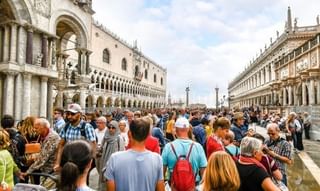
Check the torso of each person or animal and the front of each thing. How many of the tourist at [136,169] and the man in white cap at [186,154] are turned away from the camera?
2

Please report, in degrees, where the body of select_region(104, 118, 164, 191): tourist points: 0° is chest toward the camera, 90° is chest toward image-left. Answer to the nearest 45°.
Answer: approximately 180°

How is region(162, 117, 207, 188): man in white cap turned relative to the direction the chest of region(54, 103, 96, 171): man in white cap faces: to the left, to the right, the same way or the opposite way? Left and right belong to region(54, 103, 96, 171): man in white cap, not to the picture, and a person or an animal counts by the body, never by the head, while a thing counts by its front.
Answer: the opposite way

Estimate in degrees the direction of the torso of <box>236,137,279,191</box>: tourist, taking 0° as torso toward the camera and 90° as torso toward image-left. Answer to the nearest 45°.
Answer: approximately 225°

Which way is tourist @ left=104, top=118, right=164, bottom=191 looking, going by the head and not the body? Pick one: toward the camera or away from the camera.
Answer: away from the camera

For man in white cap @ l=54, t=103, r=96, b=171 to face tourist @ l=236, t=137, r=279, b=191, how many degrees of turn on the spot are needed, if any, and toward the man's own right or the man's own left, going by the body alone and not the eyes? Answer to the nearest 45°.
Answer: approximately 90° to the man's own left

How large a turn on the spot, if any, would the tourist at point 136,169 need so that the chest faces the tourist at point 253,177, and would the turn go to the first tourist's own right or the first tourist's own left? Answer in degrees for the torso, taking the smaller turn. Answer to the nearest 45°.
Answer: approximately 90° to the first tourist's own right

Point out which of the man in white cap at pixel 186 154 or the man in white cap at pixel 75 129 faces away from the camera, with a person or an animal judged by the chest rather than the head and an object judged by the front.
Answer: the man in white cap at pixel 186 154

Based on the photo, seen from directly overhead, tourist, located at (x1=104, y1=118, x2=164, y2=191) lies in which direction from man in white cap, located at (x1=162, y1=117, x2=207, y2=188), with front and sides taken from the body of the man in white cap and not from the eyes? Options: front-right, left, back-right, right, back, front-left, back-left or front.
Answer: back-left

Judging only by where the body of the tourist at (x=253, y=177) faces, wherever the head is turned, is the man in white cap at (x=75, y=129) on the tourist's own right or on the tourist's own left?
on the tourist's own left

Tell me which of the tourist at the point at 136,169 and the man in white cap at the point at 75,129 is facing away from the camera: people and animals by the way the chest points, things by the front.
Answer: the tourist

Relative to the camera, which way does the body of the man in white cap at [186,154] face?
away from the camera

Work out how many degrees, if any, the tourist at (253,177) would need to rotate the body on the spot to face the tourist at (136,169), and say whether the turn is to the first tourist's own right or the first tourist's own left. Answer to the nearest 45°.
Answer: approximately 135° to the first tourist's own left
